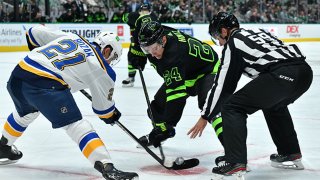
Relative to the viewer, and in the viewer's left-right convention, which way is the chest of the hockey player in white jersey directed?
facing away from the viewer and to the right of the viewer

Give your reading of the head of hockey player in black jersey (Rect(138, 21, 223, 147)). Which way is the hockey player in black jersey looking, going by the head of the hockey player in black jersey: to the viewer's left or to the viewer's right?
to the viewer's left

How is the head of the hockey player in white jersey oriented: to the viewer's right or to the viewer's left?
to the viewer's right
